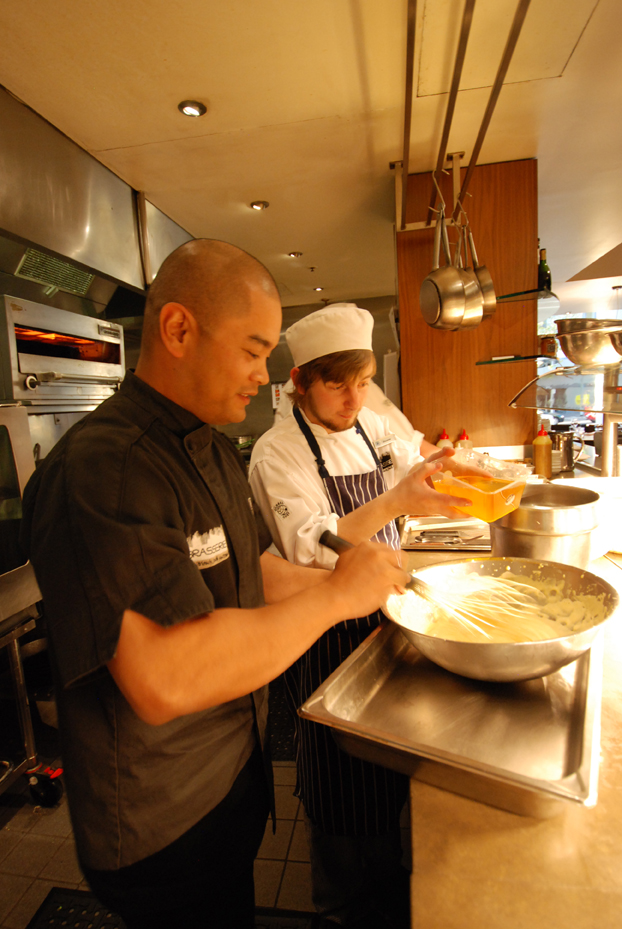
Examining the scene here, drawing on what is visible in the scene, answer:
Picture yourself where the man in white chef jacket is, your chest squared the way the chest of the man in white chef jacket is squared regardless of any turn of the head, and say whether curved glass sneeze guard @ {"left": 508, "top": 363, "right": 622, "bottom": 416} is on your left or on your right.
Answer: on your left

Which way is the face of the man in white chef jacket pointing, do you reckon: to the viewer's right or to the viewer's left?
to the viewer's right

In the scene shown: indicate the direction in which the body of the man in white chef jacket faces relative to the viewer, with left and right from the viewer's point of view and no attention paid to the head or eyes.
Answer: facing the viewer and to the right of the viewer

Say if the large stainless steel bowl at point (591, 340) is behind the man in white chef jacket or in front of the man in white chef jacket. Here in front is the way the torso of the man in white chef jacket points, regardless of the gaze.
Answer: in front

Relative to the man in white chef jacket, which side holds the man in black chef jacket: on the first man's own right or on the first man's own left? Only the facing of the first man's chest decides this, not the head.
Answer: on the first man's own right

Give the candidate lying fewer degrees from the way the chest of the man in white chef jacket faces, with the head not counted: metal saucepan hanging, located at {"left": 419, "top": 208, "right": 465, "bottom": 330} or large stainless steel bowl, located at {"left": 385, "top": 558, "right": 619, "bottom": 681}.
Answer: the large stainless steel bowl

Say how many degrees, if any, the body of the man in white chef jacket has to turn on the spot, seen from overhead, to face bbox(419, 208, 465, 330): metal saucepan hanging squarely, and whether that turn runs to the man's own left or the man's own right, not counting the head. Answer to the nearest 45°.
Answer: approximately 90° to the man's own left

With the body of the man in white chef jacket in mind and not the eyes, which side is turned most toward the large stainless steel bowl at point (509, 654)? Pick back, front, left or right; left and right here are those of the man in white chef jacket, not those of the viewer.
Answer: front

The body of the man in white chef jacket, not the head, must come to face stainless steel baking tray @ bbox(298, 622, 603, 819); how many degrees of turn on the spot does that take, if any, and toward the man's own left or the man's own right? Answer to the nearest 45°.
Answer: approximately 45° to the man's own right
